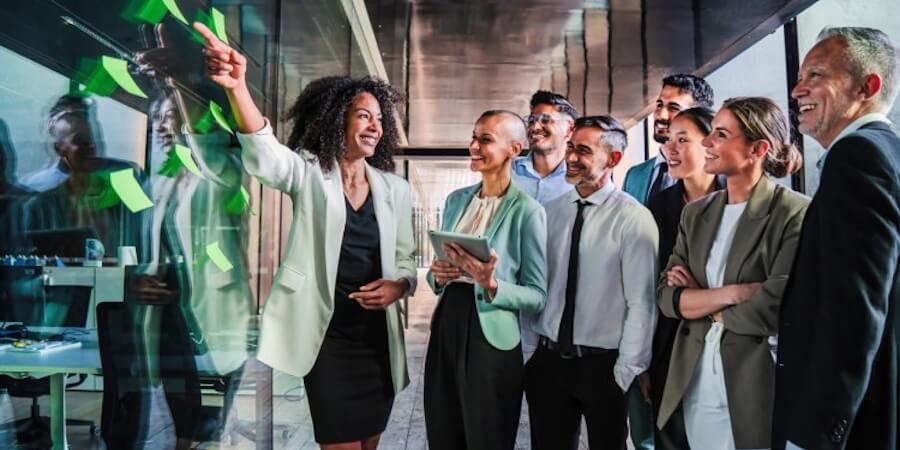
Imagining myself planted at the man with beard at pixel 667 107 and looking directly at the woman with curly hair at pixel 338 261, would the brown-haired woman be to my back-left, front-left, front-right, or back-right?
front-left

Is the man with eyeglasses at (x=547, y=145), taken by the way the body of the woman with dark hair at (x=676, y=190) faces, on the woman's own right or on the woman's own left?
on the woman's own right

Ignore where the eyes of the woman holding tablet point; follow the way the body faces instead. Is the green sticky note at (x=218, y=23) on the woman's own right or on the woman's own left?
on the woman's own right

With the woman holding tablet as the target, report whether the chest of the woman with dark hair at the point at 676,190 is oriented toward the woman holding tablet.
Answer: yes

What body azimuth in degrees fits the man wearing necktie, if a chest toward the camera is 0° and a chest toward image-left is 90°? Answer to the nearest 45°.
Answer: approximately 45°

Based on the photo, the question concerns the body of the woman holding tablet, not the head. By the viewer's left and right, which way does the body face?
facing the viewer and to the left of the viewer

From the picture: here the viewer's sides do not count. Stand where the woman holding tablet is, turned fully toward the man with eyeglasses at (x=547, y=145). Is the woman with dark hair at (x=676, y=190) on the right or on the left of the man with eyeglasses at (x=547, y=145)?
right
